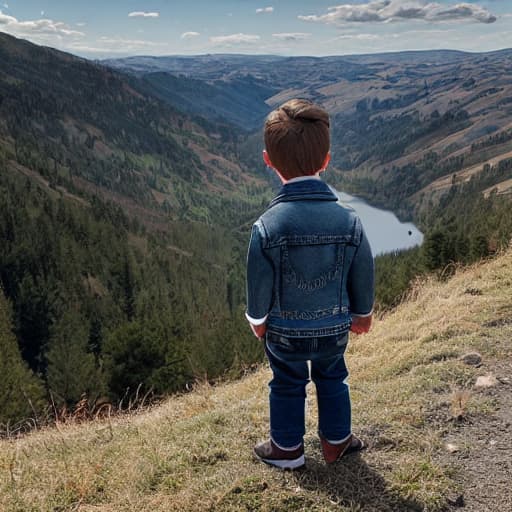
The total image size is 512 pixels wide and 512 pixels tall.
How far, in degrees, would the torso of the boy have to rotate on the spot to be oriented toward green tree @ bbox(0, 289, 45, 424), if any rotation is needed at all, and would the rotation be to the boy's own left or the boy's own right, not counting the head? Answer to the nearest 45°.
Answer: approximately 45° to the boy's own left

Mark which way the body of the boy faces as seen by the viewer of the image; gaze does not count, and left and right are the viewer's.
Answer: facing away from the viewer

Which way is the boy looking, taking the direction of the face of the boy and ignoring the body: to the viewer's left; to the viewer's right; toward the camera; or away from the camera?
away from the camera
